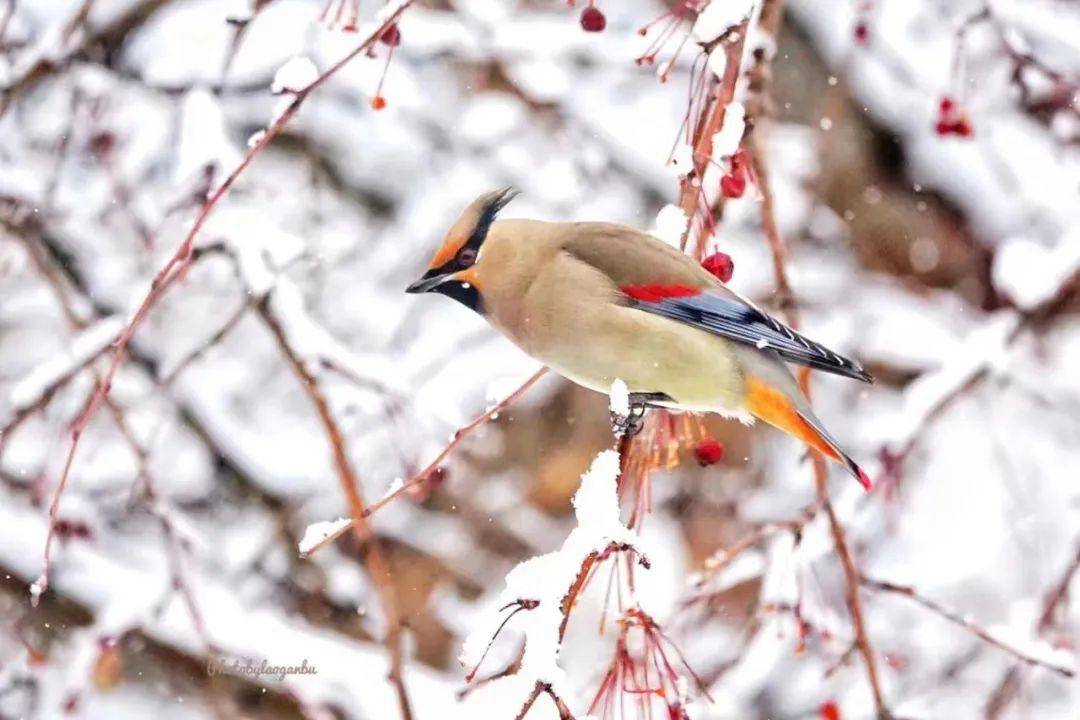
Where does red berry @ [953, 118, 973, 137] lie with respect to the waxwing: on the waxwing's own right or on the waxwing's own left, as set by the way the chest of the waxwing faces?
on the waxwing's own right

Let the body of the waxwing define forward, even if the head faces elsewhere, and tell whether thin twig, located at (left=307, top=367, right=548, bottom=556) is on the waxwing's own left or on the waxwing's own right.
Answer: on the waxwing's own right

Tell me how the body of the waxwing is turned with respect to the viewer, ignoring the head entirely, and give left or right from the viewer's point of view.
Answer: facing to the left of the viewer

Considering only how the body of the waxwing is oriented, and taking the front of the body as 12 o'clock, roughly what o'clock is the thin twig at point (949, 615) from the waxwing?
The thin twig is roughly at 6 o'clock from the waxwing.

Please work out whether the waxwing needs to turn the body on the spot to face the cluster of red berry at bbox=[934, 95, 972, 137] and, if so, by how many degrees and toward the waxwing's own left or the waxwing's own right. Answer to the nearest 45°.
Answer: approximately 135° to the waxwing's own right
